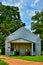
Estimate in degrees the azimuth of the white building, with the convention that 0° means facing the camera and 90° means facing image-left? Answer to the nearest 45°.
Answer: approximately 0°
